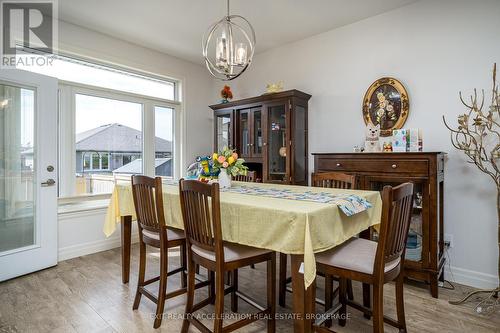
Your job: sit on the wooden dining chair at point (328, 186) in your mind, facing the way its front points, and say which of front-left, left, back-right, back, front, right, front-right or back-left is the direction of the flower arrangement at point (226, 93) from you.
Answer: right

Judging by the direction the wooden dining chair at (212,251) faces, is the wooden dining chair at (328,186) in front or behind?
in front

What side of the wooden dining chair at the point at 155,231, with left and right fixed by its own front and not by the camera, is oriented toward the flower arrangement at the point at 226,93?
front

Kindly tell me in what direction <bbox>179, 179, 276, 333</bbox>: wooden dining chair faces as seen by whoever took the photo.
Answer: facing away from the viewer and to the right of the viewer

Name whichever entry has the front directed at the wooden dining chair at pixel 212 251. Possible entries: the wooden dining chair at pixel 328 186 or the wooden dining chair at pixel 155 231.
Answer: the wooden dining chair at pixel 328 186

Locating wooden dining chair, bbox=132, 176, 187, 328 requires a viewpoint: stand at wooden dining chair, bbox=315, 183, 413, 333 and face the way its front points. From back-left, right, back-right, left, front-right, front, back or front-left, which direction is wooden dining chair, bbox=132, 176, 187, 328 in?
front-left

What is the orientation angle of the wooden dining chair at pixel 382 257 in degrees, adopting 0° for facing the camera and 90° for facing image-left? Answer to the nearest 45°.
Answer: approximately 135°

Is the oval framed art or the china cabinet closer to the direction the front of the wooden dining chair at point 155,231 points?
the china cabinet

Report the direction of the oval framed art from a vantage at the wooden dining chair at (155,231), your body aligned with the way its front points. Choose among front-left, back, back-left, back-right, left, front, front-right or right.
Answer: front-right

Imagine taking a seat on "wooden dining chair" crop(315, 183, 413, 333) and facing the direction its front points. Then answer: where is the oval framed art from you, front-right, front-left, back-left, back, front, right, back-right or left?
front-right

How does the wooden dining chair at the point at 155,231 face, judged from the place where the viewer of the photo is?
facing away from the viewer and to the right of the viewer
